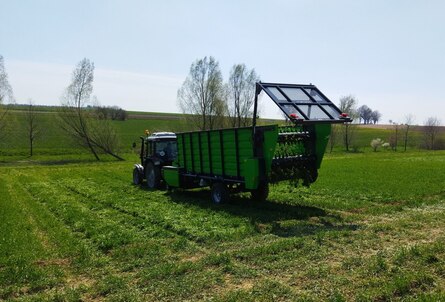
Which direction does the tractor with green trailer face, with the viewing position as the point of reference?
facing away from the viewer and to the left of the viewer
